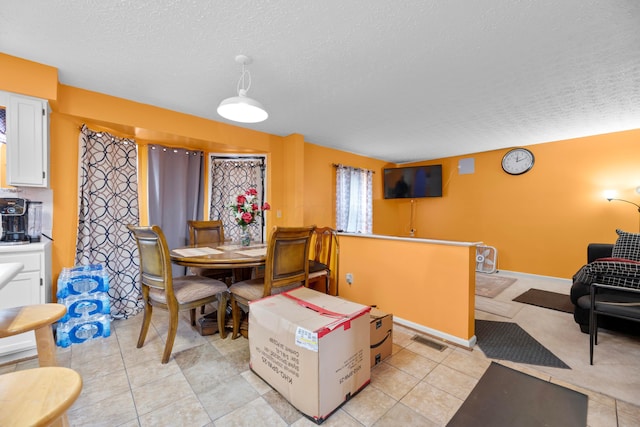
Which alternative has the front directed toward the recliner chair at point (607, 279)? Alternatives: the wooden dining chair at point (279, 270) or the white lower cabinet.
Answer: the white lower cabinet

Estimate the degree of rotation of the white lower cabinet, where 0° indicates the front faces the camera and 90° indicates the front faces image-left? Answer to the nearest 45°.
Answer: approximately 315°

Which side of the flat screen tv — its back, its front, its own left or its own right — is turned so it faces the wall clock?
left

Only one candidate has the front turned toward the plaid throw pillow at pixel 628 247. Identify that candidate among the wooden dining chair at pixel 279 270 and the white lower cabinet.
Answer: the white lower cabinet

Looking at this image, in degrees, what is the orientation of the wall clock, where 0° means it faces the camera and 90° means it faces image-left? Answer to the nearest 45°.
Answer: approximately 0°

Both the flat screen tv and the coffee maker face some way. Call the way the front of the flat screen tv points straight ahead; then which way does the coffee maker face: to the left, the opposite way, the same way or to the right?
to the left

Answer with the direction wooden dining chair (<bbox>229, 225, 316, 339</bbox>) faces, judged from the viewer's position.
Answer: facing away from the viewer and to the left of the viewer

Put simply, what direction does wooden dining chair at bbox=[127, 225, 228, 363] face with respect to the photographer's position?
facing away from the viewer and to the right of the viewer

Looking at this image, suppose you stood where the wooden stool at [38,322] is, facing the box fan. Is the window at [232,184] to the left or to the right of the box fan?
left
